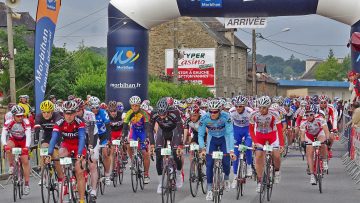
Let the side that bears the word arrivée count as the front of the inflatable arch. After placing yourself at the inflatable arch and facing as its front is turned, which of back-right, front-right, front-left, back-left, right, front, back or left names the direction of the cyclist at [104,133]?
front

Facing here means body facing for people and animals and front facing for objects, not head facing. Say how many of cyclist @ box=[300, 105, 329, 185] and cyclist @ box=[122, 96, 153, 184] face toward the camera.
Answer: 2

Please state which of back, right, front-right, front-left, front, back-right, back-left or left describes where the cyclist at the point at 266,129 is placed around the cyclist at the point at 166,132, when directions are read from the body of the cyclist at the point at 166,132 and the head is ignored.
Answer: left

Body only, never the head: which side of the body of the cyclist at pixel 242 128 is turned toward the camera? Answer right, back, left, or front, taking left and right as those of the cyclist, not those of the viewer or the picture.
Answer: front

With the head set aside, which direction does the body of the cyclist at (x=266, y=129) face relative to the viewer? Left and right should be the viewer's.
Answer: facing the viewer

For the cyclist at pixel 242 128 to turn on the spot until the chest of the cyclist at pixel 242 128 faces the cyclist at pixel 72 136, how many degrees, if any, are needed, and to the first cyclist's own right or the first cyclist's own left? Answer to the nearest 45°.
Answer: approximately 45° to the first cyclist's own right

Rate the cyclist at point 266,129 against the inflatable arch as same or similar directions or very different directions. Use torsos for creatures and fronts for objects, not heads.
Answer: same or similar directions

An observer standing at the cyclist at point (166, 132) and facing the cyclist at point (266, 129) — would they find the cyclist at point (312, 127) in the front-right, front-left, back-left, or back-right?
front-left

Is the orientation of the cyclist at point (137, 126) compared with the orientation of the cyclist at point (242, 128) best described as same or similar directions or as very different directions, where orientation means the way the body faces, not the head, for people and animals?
same or similar directions

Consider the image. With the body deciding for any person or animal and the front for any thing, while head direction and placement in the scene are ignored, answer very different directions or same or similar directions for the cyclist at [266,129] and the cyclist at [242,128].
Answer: same or similar directions

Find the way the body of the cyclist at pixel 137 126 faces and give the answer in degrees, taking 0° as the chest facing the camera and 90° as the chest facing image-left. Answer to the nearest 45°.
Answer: approximately 0°
